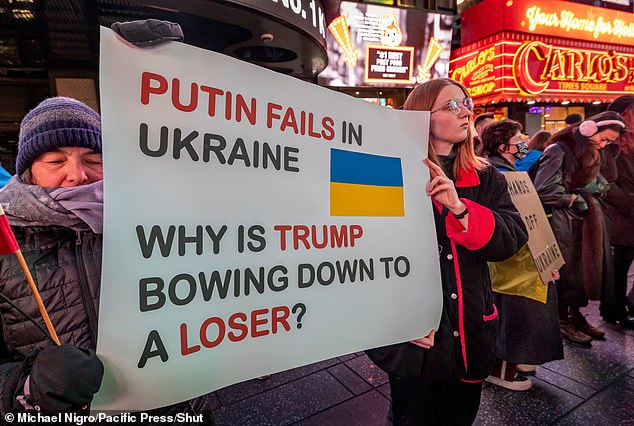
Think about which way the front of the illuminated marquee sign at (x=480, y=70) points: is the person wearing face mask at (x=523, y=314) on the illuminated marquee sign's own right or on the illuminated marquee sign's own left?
on the illuminated marquee sign's own left

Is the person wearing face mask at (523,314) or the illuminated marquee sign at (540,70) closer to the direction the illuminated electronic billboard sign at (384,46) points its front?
the person wearing face mask

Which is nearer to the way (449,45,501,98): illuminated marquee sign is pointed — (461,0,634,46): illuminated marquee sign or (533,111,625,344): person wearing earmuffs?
the person wearing earmuffs

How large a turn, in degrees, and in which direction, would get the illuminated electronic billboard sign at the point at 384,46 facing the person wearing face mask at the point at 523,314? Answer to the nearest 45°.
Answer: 0° — it already faces them

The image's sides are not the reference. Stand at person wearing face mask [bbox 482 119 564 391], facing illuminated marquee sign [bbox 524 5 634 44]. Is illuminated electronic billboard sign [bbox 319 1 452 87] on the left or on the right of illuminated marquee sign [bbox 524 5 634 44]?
left

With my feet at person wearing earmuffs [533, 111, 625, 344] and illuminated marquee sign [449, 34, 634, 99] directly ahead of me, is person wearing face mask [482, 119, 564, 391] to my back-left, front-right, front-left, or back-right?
back-left

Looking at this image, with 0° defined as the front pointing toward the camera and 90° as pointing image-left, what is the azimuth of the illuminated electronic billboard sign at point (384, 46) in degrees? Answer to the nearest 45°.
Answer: approximately 0°

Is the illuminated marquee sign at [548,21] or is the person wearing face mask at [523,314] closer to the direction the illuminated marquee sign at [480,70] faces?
the person wearing face mask
